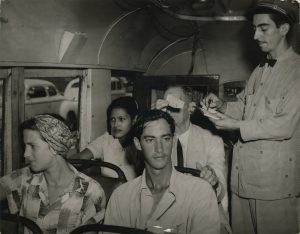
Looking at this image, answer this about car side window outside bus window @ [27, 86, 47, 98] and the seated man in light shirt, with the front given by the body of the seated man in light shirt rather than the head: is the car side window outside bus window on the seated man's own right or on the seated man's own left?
on the seated man's own right

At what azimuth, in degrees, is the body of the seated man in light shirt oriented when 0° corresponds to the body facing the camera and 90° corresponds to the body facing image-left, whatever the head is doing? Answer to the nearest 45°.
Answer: approximately 0°

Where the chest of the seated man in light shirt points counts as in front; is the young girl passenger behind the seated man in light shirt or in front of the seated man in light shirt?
behind
